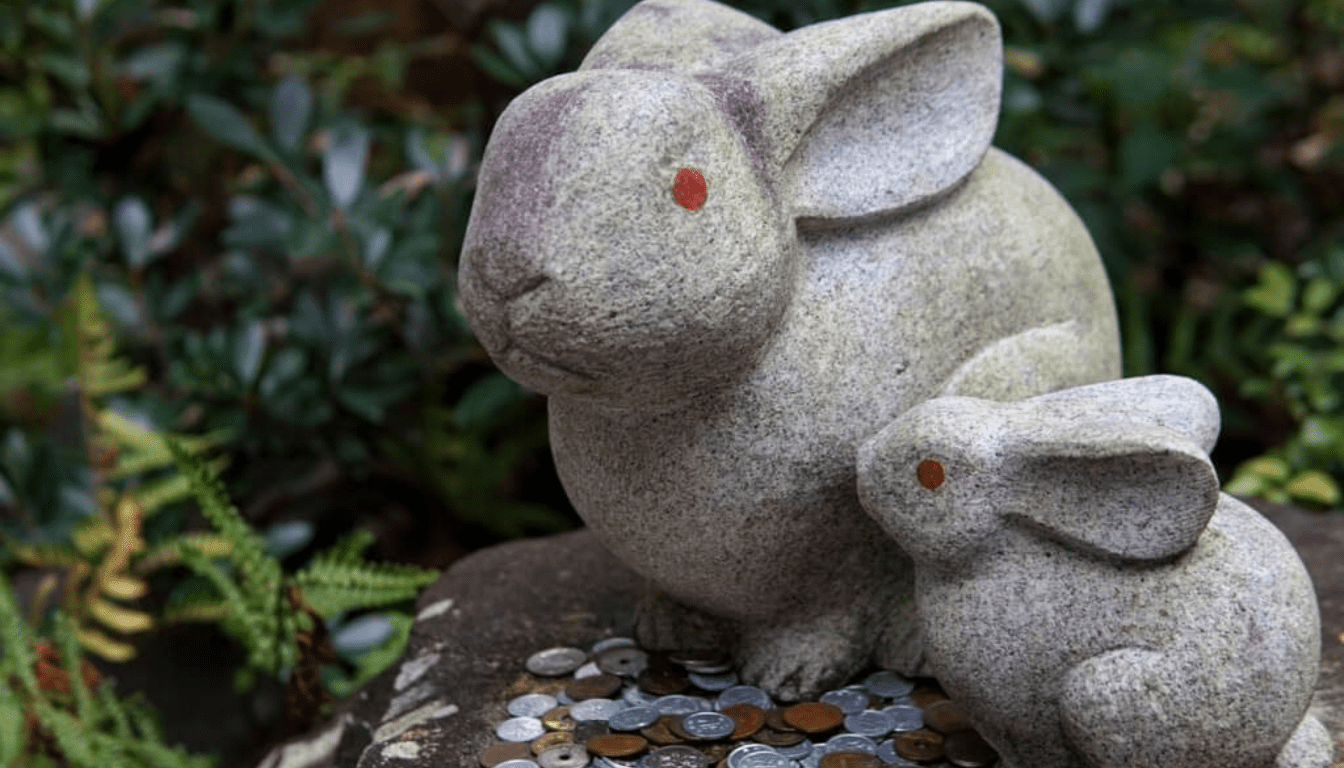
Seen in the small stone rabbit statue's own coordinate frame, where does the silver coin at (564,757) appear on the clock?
The silver coin is roughly at 12 o'clock from the small stone rabbit statue.

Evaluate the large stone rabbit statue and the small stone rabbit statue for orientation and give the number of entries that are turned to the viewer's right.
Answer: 0

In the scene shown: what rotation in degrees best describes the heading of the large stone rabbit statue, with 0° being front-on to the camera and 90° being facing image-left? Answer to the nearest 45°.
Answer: approximately 45°

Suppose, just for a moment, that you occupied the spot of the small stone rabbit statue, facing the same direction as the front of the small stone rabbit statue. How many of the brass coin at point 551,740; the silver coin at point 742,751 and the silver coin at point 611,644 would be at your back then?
0

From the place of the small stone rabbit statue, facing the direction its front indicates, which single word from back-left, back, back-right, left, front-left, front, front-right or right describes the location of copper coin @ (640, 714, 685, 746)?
front

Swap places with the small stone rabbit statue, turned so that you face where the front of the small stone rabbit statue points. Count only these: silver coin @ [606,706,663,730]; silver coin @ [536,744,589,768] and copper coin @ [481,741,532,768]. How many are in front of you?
3

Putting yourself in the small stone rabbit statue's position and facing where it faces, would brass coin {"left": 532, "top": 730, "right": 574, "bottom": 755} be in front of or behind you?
in front

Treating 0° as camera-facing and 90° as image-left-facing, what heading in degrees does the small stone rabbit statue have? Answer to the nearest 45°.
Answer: approximately 90°

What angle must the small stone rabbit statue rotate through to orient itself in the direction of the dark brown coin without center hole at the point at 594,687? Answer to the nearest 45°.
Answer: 0° — it already faces it
